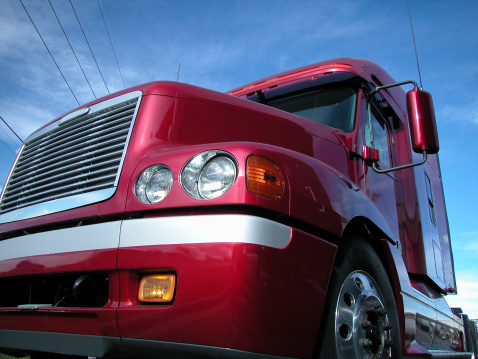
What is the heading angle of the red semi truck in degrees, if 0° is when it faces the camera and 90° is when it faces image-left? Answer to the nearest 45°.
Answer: approximately 45°
